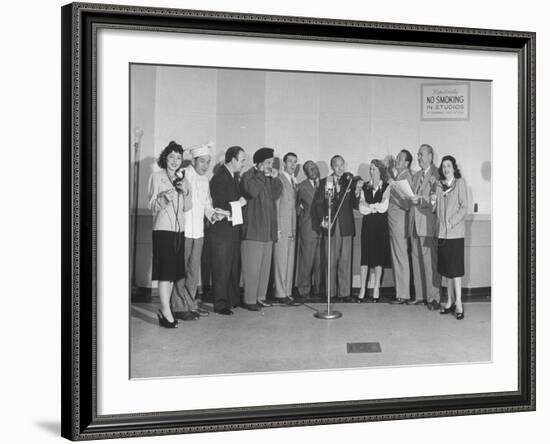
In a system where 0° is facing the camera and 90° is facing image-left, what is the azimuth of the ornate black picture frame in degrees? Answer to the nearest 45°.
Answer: approximately 315°
